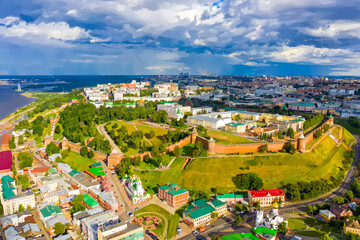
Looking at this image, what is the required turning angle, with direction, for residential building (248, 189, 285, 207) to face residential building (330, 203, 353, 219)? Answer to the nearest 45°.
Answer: approximately 90° to its left

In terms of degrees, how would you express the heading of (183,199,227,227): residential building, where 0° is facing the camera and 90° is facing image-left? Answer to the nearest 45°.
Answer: approximately 315°

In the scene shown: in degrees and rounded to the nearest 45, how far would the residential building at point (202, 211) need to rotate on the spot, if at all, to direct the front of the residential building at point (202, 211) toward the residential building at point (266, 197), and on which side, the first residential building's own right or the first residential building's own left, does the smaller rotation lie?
approximately 90° to the first residential building's own left

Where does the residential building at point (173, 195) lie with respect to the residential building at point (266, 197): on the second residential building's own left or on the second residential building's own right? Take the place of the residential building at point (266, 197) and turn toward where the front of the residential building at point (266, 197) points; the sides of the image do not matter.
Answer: on the second residential building's own right

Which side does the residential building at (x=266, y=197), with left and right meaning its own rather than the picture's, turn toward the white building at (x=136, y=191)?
right

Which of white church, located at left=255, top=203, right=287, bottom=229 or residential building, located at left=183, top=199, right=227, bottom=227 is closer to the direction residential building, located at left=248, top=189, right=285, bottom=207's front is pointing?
the white church

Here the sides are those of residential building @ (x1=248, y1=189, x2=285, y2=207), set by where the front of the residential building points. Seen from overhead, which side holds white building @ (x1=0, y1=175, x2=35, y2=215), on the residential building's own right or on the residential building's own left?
on the residential building's own right

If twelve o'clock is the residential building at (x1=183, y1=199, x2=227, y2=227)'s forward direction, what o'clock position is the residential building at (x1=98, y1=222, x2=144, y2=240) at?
the residential building at (x1=98, y1=222, x2=144, y2=240) is roughly at 3 o'clock from the residential building at (x1=183, y1=199, x2=227, y2=227).

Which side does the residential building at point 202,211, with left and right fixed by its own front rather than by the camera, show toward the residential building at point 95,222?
right
